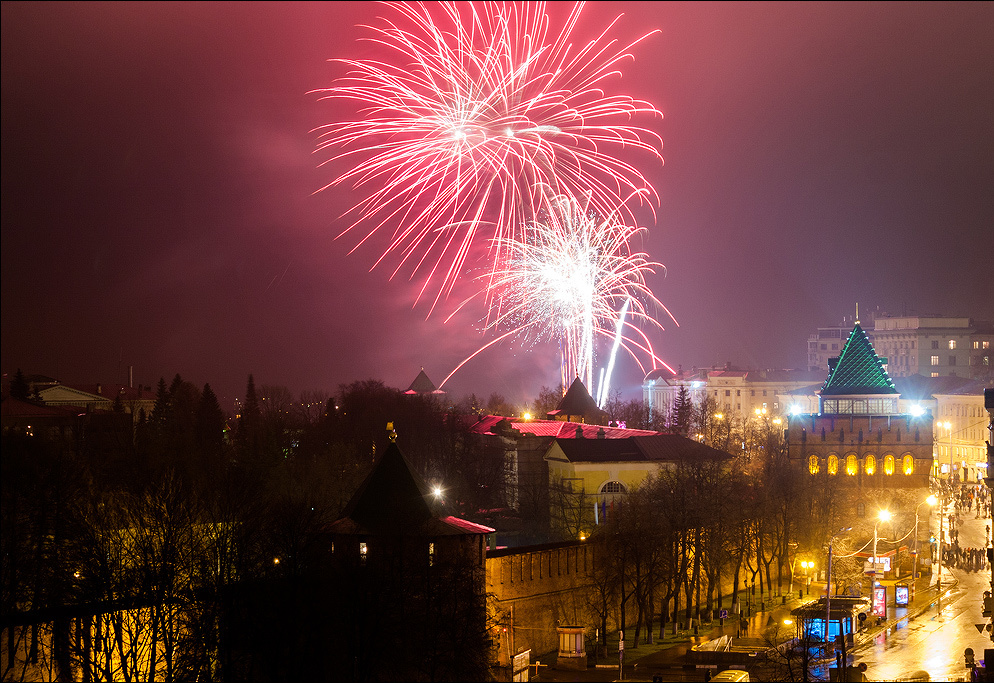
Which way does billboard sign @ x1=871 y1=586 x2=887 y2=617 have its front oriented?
toward the camera

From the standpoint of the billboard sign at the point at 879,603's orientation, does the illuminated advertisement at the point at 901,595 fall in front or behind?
behind

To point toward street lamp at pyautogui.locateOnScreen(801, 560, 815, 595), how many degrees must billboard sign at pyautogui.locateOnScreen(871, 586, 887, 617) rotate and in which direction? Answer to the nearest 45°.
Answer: approximately 180°
